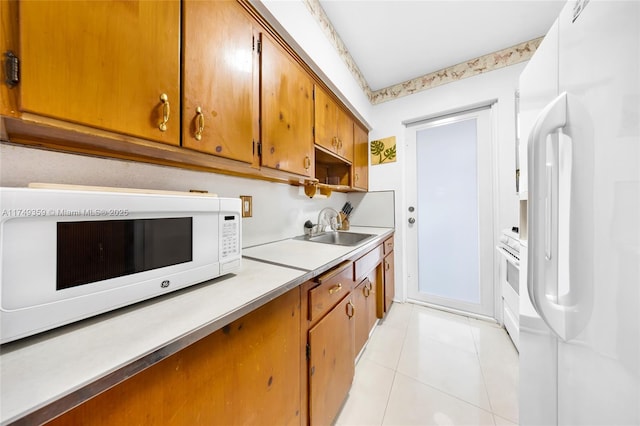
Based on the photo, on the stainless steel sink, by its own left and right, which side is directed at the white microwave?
right

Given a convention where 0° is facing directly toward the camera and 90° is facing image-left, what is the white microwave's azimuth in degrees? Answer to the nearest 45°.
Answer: approximately 315°

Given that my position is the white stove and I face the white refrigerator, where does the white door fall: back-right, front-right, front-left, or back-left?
back-right

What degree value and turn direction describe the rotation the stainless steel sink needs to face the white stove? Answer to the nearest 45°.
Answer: approximately 45° to its left

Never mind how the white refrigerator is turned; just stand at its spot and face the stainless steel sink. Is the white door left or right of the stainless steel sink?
right

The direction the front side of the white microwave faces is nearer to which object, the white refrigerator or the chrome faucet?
the white refrigerator

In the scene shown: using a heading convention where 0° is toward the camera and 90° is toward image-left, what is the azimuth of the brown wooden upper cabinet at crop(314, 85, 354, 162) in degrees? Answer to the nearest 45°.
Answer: approximately 315°
